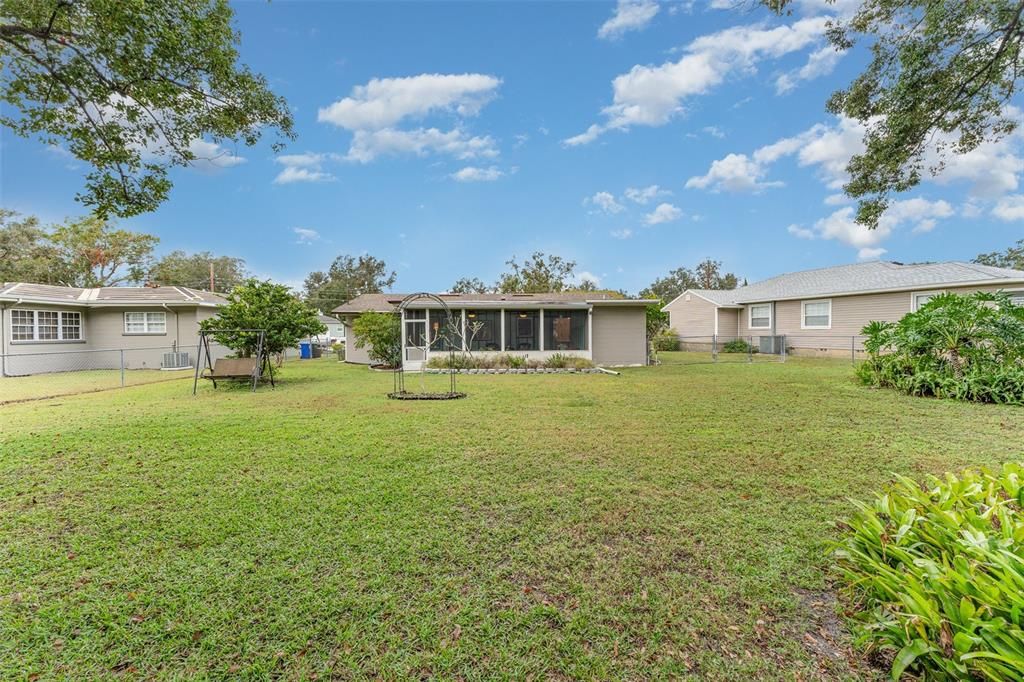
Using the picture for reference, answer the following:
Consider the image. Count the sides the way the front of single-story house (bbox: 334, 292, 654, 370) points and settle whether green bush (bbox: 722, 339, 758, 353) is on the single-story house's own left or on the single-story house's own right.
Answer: on the single-story house's own right

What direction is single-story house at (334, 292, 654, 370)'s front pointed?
away from the camera

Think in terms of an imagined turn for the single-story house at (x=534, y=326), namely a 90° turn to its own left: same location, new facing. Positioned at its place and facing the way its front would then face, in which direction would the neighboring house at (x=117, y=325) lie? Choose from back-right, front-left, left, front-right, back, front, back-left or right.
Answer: front

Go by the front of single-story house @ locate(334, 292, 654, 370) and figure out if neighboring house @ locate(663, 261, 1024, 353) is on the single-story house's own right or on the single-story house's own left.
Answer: on the single-story house's own right

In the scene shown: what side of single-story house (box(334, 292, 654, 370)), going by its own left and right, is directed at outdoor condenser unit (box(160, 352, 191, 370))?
left

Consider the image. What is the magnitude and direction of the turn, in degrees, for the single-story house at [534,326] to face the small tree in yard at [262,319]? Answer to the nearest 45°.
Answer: approximately 135° to its left
